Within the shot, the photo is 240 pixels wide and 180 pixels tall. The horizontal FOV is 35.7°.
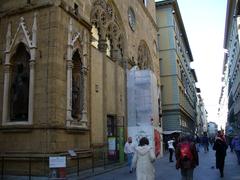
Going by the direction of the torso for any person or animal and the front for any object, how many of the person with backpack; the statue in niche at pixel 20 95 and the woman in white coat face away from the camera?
2

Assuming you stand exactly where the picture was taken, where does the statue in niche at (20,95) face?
facing the viewer

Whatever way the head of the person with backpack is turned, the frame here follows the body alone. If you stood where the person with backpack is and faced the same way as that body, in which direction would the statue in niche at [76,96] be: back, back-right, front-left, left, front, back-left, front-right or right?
front-left

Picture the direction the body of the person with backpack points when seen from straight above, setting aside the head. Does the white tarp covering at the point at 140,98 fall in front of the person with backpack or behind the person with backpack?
in front

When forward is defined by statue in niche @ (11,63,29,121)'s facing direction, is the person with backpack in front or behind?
in front

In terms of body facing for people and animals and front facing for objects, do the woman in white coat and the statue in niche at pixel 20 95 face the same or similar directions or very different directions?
very different directions

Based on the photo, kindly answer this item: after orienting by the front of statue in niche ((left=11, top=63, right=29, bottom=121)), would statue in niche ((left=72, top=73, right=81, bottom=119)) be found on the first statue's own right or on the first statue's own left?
on the first statue's own left

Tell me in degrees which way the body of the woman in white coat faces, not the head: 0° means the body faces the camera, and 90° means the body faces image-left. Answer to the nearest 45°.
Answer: approximately 180°

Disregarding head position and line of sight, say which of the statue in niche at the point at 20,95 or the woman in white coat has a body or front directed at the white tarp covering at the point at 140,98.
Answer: the woman in white coat

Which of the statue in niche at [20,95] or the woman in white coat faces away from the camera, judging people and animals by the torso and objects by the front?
the woman in white coat

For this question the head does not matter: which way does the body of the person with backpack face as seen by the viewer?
away from the camera

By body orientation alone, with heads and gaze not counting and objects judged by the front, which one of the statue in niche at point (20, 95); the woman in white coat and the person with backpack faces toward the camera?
the statue in niche

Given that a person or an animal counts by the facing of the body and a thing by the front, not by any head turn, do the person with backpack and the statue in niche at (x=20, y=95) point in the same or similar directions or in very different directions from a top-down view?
very different directions

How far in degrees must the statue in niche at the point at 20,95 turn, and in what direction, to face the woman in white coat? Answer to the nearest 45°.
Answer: approximately 45° to its left
